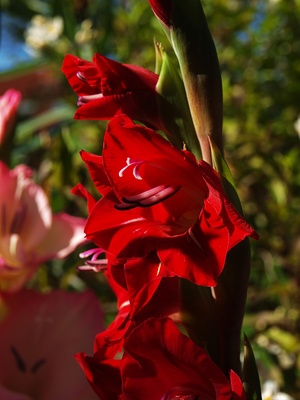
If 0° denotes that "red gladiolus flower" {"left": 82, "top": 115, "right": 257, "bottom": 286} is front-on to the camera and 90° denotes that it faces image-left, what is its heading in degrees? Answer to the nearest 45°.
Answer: approximately 45°

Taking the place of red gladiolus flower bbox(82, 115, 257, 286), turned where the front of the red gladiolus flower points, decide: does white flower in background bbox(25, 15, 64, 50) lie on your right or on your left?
on your right

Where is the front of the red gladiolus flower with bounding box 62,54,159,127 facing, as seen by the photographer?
facing to the left of the viewer
